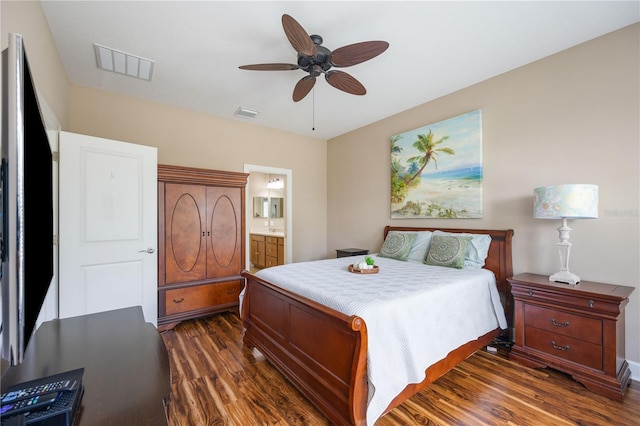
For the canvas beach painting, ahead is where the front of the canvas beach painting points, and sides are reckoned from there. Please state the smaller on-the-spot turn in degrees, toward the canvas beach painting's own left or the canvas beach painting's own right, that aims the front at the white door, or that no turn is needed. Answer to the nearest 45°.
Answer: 0° — it already faces it

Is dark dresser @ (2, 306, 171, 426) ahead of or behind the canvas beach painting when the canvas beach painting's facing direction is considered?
ahead

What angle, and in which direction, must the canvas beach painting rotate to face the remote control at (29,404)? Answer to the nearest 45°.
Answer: approximately 45° to its left

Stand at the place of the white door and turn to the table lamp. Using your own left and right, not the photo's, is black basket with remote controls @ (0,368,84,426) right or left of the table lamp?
right

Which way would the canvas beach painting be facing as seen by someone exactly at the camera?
facing the viewer and to the left of the viewer

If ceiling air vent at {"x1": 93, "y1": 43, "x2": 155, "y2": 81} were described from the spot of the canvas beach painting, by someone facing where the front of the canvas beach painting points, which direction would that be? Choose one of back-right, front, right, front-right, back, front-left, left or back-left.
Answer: front

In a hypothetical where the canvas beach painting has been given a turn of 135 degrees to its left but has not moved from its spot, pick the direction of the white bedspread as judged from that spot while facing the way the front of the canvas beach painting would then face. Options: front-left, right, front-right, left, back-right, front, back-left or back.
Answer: right

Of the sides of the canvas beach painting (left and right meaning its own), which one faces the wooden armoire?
front

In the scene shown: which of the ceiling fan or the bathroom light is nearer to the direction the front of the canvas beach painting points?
the ceiling fan

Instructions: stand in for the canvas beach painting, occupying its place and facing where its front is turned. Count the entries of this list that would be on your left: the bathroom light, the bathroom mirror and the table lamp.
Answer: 1
